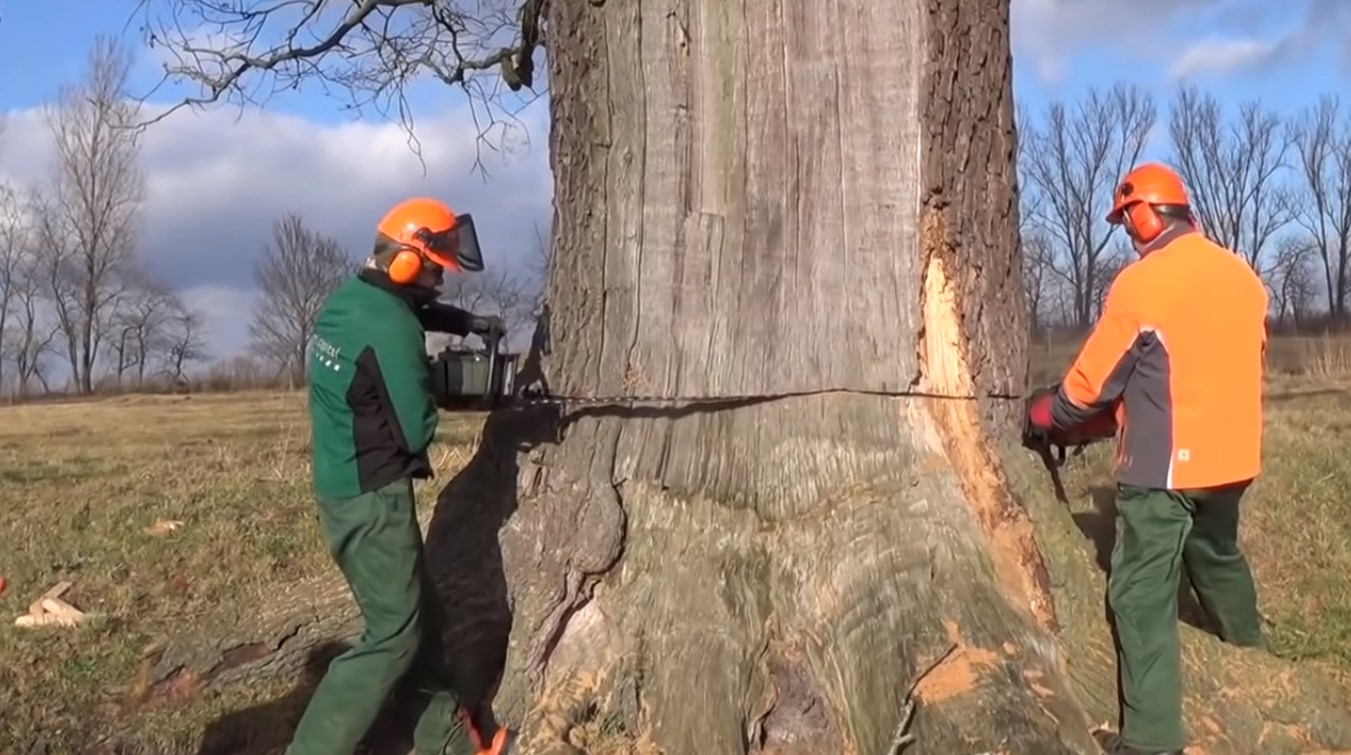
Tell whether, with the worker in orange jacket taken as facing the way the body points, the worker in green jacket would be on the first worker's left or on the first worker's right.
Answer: on the first worker's left

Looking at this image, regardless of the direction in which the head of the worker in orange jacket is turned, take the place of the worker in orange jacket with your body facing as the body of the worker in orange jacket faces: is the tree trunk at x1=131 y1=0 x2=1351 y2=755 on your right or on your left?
on your left

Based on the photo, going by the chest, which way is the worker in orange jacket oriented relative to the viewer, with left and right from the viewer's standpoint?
facing away from the viewer and to the left of the viewer

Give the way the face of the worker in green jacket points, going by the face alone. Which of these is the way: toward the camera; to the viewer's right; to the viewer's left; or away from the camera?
to the viewer's right
